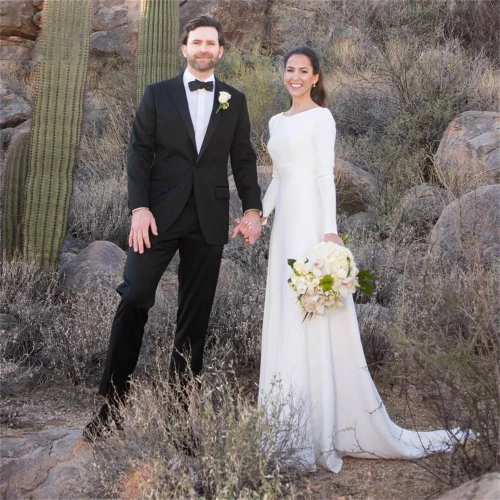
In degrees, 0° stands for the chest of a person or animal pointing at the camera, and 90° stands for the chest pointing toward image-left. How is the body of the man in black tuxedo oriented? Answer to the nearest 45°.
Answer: approximately 0°

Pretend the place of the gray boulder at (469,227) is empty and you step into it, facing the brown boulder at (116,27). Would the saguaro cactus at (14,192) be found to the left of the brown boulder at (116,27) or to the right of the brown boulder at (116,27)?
left

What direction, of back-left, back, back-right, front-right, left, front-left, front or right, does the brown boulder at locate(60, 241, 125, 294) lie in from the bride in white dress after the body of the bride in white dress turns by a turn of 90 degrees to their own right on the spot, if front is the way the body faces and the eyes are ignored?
front

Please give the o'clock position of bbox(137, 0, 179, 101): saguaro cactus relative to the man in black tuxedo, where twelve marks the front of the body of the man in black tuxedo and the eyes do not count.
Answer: The saguaro cactus is roughly at 6 o'clock from the man in black tuxedo.

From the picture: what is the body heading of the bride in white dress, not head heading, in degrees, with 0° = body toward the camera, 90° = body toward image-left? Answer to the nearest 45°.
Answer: approximately 45°

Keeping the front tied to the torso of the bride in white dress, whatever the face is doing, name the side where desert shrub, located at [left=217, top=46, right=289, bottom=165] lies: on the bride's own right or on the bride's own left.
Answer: on the bride's own right

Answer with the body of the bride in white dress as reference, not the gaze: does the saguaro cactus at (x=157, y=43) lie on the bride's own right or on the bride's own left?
on the bride's own right

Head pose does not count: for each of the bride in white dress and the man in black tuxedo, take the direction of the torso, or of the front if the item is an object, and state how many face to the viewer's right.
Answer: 0

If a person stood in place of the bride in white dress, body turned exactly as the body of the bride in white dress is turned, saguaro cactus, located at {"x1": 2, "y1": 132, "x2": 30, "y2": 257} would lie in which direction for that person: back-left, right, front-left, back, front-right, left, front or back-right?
right

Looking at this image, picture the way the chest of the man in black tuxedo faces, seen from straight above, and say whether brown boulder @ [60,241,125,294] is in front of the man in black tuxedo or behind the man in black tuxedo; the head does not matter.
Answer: behind
